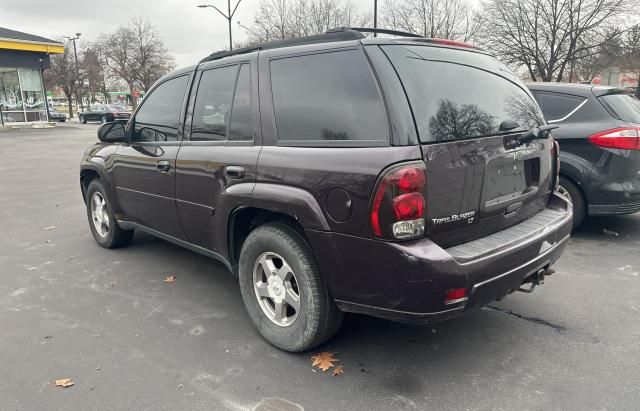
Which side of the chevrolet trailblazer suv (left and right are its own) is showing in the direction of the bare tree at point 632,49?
right

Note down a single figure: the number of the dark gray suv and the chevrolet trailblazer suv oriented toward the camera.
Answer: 0

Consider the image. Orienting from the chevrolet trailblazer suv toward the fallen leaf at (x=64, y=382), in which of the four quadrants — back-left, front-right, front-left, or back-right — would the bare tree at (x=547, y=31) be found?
back-right

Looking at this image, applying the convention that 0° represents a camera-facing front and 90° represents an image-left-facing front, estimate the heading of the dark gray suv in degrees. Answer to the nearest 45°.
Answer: approximately 135°

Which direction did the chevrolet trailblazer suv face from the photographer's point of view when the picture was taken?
facing away from the viewer and to the left of the viewer

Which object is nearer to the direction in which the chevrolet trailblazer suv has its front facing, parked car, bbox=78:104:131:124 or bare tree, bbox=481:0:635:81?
the parked car

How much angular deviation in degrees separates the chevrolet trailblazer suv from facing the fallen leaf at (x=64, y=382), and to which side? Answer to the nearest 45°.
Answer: approximately 45° to its left
